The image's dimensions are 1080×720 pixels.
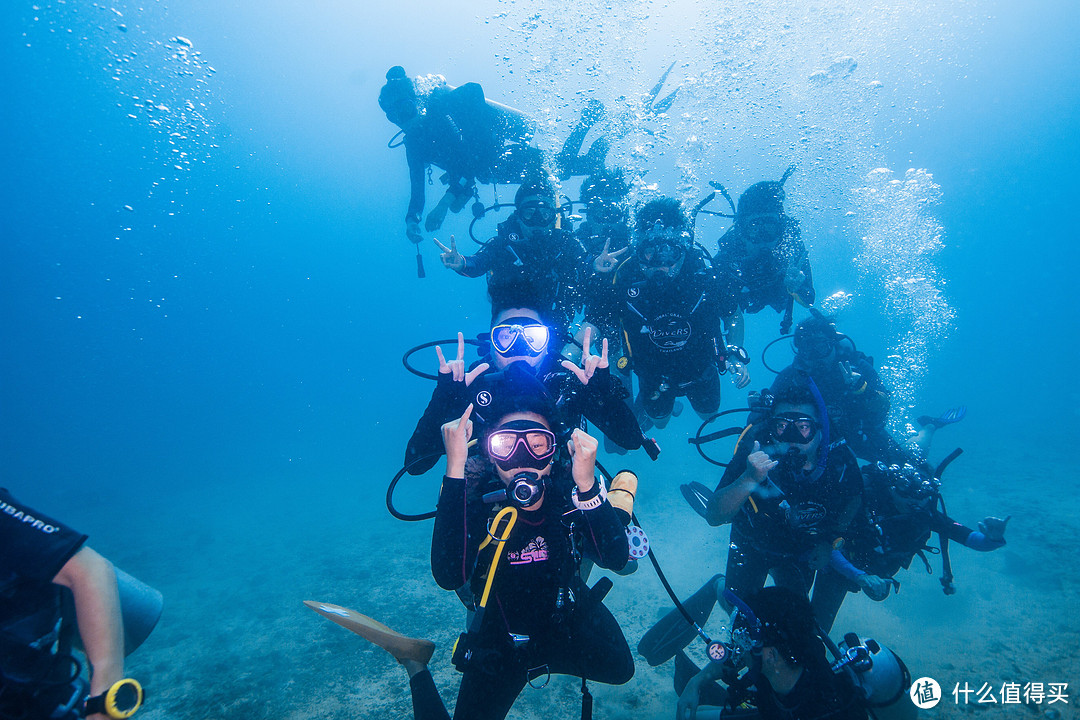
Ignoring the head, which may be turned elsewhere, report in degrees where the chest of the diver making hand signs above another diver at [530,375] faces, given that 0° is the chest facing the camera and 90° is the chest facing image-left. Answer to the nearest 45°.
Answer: approximately 0°

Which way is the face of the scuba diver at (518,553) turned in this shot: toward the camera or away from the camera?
toward the camera

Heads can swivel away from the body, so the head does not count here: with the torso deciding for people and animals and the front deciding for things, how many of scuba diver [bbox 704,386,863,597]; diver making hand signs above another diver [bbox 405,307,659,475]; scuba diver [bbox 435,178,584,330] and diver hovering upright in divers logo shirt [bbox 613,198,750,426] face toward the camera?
4

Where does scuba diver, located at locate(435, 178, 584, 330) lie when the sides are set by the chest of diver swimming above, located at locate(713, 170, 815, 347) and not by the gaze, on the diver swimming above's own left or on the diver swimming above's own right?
on the diver swimming above's own right

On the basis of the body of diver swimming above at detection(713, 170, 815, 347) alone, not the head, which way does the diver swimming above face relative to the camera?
toward the camera

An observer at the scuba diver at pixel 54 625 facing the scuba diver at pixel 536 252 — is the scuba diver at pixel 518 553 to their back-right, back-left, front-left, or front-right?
front-right

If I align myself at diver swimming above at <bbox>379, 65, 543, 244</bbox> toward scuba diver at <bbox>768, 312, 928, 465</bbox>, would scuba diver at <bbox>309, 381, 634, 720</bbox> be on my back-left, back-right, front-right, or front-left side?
front-right

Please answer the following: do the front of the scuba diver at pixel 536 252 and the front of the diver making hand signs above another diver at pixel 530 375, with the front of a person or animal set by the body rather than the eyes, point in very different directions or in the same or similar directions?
same or similar directions

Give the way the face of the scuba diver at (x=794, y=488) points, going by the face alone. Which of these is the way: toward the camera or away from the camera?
toward the camera

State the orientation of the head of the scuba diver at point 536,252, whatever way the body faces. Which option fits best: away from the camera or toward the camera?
toward the camera

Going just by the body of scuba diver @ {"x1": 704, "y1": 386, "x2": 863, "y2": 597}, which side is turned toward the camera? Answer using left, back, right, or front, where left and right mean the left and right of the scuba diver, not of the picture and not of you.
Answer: front
